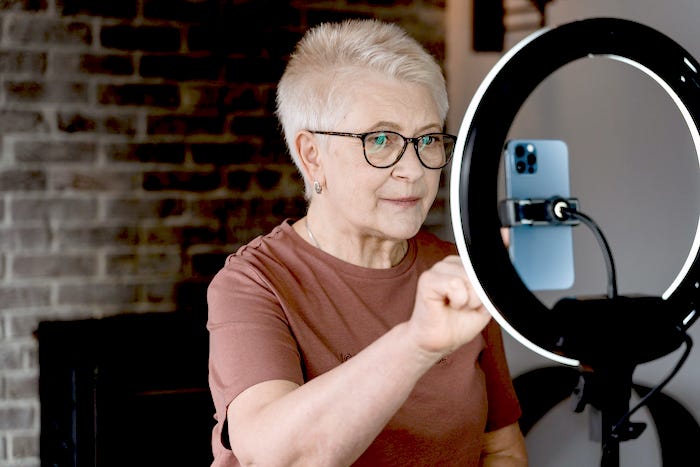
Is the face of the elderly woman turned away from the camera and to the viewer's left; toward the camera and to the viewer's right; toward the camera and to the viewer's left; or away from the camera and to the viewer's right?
toward the camera and to the viewer's right

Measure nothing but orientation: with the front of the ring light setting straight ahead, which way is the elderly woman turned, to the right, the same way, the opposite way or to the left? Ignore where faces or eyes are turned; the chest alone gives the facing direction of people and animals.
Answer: the opposite way

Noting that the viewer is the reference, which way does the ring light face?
facing away from the viewer and to the left of the viewer

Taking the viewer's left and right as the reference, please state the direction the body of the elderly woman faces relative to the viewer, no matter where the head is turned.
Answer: facing the viewer and to the right of the viewer

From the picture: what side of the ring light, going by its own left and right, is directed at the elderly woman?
front

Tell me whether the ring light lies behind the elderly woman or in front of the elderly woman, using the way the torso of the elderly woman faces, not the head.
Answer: in front
